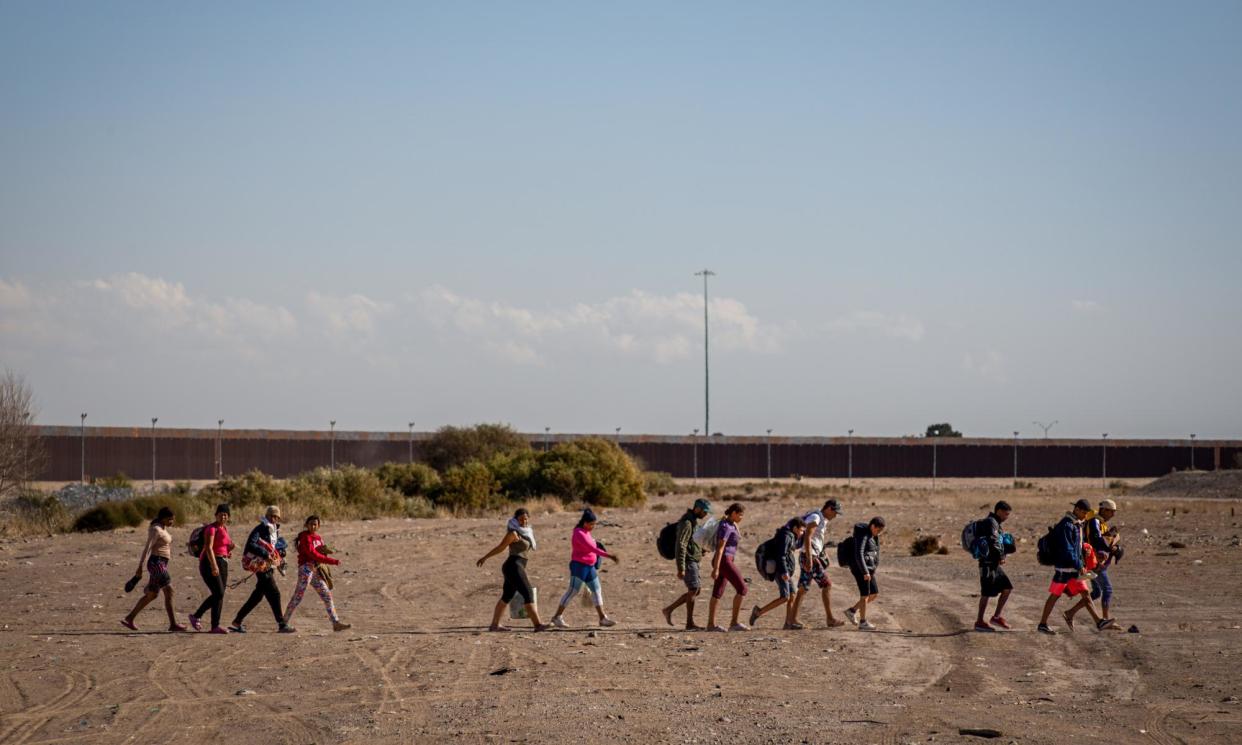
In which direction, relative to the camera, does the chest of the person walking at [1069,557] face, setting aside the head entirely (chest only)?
to the viewer's right

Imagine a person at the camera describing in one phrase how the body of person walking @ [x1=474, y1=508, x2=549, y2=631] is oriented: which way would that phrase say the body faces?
to the viewer's right

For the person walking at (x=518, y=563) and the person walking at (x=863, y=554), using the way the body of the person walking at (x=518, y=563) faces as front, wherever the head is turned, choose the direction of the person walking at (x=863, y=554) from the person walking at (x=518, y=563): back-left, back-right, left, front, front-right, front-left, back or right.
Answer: front

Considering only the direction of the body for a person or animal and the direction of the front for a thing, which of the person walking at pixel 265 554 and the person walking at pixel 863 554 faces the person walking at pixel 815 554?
the person walking at pixel 265 554

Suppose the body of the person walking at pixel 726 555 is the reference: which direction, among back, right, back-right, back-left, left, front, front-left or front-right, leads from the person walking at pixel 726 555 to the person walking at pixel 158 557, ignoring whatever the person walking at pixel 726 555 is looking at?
back

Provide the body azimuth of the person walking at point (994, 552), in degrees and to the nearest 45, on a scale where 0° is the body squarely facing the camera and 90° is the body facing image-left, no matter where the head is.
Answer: approximately 270°

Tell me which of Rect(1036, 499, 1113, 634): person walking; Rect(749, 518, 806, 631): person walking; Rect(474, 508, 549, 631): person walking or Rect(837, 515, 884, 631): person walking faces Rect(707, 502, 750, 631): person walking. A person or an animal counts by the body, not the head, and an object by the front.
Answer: Rect(474, 508, 549, 631): person walking

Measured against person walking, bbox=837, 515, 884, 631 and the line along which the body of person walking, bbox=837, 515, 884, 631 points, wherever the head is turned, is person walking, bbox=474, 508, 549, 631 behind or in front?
behind

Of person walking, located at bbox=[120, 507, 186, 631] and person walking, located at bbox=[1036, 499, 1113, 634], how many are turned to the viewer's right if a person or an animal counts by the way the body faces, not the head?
2

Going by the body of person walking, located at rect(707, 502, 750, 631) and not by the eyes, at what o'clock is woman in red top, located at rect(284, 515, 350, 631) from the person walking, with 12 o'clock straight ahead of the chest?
The woman in red top is roughly at 6 o'clock from the person walking.

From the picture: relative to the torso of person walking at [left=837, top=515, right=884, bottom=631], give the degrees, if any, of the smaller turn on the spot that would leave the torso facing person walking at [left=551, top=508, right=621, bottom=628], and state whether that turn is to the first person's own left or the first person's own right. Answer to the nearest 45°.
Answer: approximately 180°

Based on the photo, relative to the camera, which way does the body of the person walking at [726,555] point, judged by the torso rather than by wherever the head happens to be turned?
to the viewer's right

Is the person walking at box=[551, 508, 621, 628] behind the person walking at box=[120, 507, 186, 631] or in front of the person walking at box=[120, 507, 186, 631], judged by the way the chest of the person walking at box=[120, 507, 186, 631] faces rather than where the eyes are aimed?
in front

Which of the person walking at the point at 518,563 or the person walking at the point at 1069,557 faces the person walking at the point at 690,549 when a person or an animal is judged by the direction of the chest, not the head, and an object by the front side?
the person walking at the point at 518,563

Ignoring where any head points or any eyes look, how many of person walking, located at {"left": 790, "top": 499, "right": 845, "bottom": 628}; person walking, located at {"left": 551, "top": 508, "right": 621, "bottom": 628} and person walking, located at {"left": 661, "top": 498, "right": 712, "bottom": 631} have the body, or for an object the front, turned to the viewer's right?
3

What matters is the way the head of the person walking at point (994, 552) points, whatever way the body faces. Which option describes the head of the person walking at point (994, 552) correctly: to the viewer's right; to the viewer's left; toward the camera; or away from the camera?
to the viewer's right

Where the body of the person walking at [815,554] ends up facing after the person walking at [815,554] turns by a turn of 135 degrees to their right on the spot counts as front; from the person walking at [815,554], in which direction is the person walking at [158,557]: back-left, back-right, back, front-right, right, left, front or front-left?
front-right

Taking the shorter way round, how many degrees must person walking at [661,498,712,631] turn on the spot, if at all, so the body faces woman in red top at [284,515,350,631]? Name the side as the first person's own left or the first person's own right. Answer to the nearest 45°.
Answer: approximately 180°

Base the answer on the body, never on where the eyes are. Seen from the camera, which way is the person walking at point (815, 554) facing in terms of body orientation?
to the viewer's right
